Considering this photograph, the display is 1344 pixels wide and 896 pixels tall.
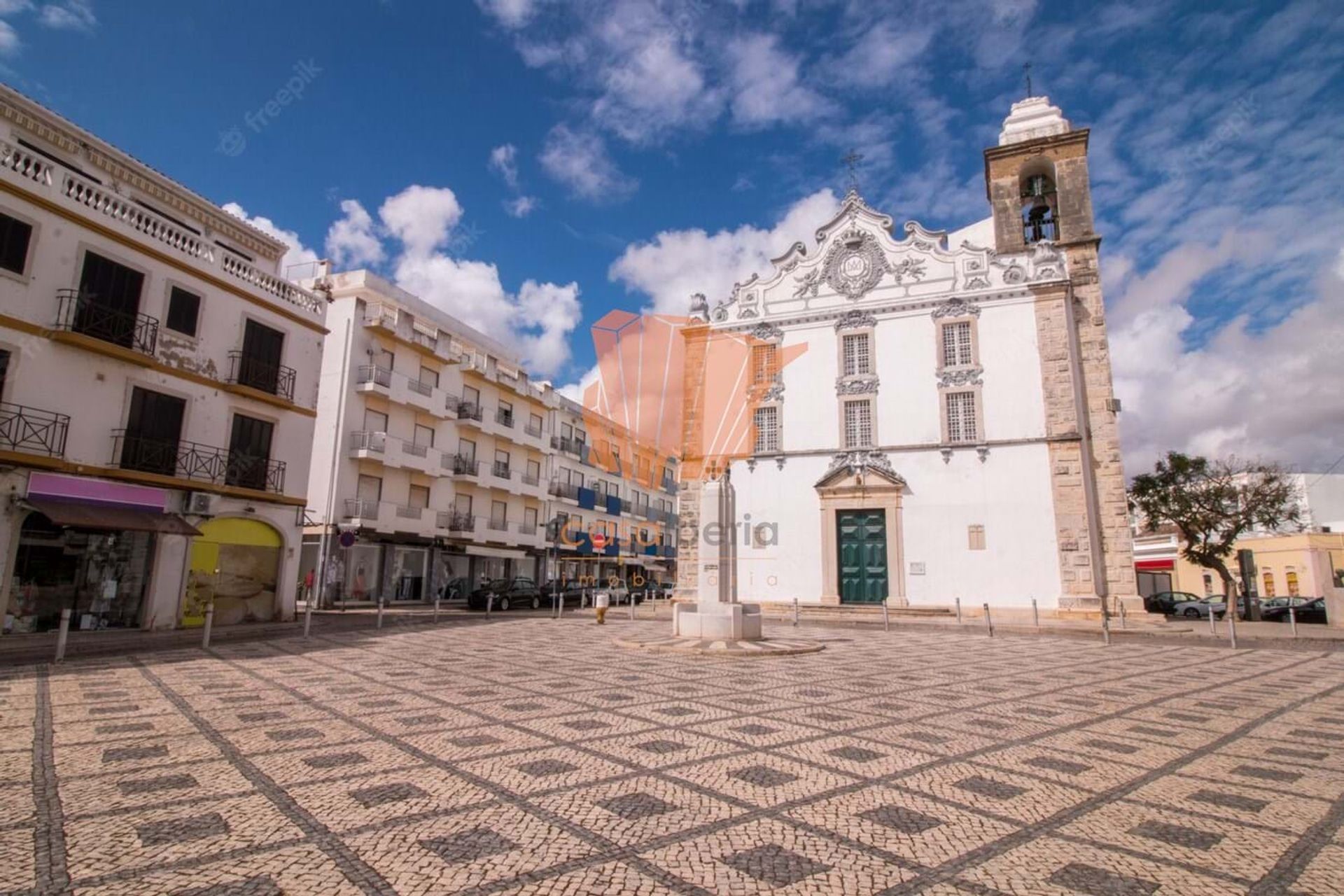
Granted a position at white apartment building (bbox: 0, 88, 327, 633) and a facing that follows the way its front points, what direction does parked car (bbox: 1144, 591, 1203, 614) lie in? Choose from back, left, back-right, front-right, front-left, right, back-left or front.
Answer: front-left

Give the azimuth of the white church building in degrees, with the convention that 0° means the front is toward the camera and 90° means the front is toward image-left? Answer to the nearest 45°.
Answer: approximately 0°

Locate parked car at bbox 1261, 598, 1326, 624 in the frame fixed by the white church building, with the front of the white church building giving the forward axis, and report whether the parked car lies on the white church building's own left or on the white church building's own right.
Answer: on the white church building's own left

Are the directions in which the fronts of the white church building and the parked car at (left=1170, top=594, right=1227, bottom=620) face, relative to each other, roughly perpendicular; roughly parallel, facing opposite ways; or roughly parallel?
roughly perpendicular

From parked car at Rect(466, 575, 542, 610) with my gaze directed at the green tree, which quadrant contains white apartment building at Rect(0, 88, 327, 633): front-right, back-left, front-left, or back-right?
back-right

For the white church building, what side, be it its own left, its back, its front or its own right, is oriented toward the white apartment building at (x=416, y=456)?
right
